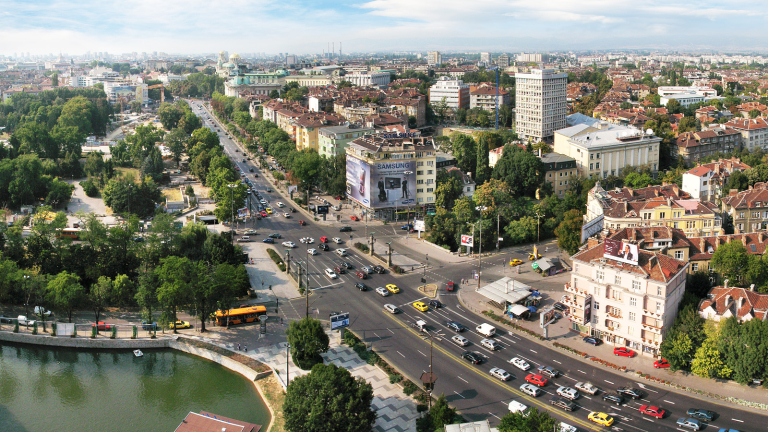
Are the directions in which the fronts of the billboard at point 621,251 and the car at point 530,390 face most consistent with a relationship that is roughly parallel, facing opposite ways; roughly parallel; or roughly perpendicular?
roughly perpendicular

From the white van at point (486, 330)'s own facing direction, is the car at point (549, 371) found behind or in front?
behind

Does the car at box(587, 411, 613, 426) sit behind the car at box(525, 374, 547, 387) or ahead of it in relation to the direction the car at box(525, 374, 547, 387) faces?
behind

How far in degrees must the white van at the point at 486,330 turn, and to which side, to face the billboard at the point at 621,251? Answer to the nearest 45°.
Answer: approximately 135° to its right

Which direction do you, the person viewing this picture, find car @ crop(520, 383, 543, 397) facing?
facing away from the viewer and to the left of the viewer

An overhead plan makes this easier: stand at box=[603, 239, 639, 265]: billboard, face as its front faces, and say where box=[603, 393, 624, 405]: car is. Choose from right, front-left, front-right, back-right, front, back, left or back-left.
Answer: front-left

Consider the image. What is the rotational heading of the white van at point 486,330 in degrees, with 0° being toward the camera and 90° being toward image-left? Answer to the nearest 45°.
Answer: approximately 135°

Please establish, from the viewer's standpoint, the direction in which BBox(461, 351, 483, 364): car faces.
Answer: facing away from the viewer and to the left of the viewer

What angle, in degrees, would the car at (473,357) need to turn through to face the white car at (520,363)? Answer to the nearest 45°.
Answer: approximately 135° to its right

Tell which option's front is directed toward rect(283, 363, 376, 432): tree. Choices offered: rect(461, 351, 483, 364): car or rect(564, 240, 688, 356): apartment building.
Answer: the apartment building

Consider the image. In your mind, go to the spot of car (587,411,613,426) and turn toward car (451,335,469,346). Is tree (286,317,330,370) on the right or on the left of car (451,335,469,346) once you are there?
left

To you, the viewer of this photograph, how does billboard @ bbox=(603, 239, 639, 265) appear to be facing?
facing the viewer and to the left of the viewer

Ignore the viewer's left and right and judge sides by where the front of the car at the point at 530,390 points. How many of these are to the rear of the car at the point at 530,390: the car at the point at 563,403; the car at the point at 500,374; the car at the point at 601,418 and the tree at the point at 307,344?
2

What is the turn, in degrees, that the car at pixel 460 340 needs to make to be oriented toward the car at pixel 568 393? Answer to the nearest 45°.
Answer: approximately 180°
